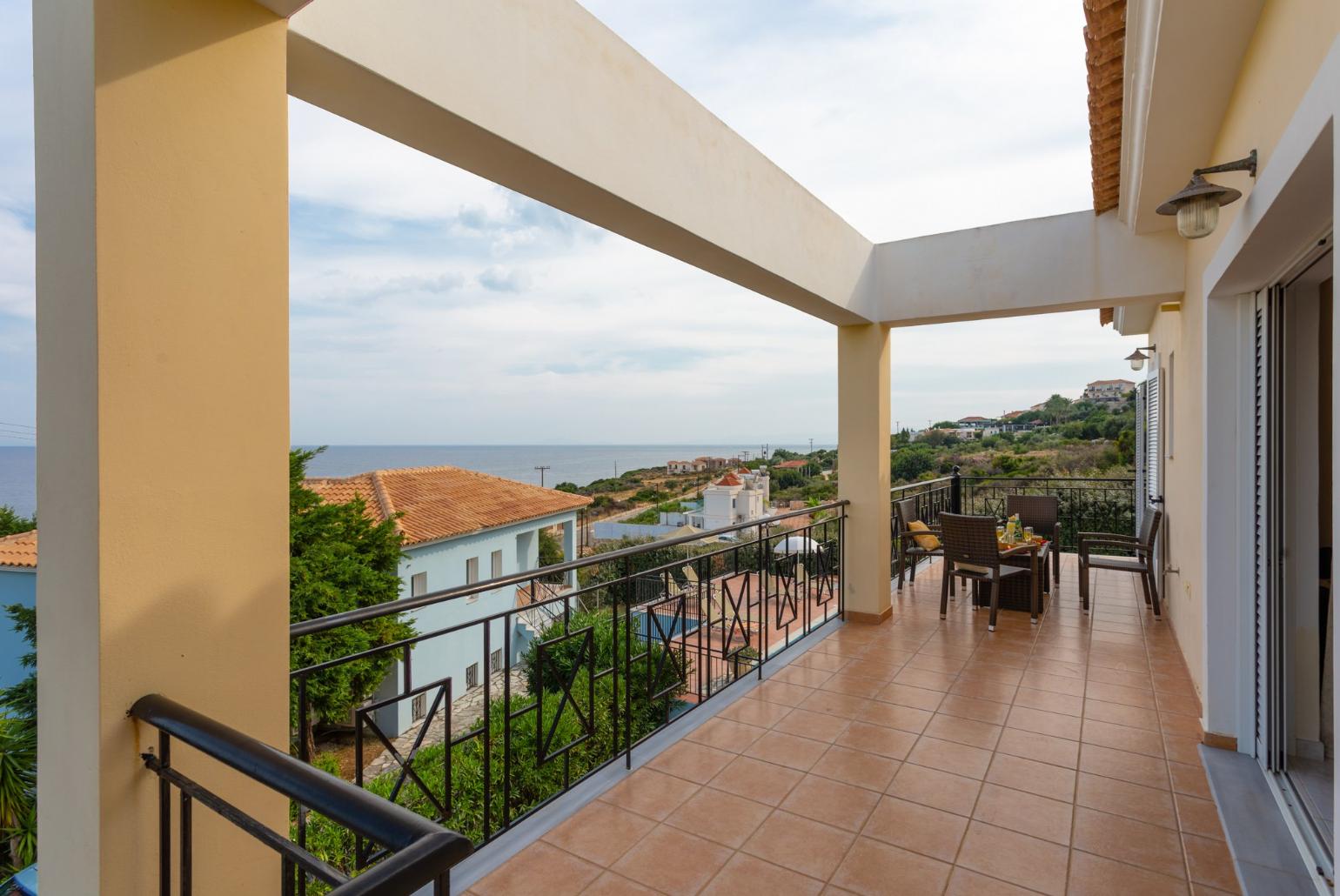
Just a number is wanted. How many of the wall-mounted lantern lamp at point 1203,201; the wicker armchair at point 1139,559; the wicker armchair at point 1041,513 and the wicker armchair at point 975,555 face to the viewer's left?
2

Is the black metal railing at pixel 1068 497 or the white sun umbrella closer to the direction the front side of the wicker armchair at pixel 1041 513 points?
the white sun umbrella

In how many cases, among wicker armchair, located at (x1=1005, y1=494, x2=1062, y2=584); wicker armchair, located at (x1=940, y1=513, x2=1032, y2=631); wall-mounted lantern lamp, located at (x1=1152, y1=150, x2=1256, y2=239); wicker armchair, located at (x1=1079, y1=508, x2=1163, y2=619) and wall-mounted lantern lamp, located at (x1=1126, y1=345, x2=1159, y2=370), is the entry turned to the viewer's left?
3

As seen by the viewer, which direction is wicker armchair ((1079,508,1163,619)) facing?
to the viewer's left

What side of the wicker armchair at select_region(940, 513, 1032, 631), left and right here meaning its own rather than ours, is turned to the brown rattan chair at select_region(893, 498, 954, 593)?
left

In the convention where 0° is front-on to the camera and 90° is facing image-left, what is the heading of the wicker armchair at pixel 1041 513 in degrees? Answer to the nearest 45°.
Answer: approximately 0°

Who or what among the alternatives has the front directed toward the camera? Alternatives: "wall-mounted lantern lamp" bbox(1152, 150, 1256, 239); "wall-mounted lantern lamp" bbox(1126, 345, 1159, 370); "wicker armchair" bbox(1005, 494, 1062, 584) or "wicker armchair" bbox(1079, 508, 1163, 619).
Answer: "wicker armchair" bbox(1005, 494, 1062, 584)

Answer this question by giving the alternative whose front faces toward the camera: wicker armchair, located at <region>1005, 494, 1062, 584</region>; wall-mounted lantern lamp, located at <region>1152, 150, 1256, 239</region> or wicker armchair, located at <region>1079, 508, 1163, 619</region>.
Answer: wicker armchair, located at <region>1005, 494, 1062, 584</region>

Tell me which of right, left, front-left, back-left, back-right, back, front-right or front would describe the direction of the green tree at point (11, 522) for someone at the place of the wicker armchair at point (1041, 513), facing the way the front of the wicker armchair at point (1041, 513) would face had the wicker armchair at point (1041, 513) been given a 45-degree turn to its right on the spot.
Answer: front-right

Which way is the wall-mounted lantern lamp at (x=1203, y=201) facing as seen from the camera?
to the viewer's left

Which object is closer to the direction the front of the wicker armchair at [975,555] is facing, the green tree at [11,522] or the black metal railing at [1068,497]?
the black metal railing

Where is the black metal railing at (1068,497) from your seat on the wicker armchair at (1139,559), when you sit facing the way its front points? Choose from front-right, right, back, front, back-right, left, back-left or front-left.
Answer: right

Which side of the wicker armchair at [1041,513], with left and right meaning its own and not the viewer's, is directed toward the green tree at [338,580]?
right

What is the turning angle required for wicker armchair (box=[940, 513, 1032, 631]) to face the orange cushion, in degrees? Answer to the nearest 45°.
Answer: approximately 45° to its left

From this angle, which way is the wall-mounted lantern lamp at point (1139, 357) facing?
to the viewer's left
